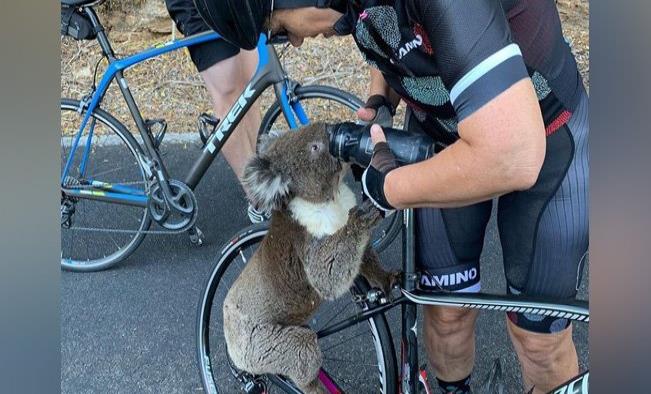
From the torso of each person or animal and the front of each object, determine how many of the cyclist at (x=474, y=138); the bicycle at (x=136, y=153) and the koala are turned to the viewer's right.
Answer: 2

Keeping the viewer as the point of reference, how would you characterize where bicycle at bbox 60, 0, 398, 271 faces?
facing to the right of the viewer

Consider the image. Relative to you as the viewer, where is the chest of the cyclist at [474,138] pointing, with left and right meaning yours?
facing the viewer and to the left of the viewer

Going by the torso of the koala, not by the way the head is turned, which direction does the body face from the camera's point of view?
to the viewer's right

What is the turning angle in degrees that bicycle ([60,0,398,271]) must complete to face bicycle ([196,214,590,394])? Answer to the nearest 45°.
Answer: approximately 45° to its right

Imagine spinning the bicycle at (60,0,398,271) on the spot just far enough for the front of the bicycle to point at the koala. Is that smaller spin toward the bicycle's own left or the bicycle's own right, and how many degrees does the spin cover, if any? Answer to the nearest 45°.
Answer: approximately 45° to the bicycle's own right

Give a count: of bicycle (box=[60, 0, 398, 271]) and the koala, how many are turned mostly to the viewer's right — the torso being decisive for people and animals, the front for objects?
2

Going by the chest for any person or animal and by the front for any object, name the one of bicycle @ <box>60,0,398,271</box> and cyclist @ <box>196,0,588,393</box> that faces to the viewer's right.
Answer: the bicycle

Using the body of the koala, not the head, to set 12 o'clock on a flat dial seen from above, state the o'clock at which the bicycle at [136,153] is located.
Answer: The bicycle is roughly at 8 o'clock from the koala.
